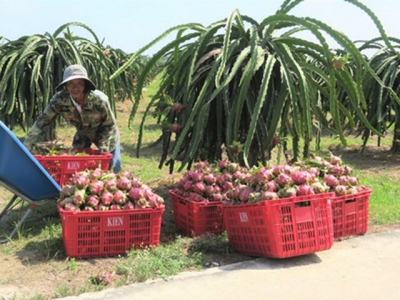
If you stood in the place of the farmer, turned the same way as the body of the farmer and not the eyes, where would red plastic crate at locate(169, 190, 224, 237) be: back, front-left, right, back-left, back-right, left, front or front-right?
front-left

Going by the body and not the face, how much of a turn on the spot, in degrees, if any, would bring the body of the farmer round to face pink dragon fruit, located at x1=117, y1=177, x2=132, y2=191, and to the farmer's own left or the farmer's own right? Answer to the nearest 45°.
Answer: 0° — they already face it

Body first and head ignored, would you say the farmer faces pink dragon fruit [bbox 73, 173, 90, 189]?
yes

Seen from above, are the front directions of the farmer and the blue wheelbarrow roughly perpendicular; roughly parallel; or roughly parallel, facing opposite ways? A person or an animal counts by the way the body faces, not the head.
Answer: roughly perpendicular

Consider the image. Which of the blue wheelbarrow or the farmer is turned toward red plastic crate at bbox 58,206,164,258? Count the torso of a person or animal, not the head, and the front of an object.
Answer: the farmer

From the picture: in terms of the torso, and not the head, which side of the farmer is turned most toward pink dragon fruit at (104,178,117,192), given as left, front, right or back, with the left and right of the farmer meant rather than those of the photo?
front

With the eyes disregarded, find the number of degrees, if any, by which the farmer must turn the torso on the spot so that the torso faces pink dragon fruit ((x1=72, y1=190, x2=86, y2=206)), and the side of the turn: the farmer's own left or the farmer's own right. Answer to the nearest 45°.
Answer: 0° — they already face it

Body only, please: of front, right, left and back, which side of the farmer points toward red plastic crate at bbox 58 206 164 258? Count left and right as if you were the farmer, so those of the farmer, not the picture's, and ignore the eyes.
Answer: front
